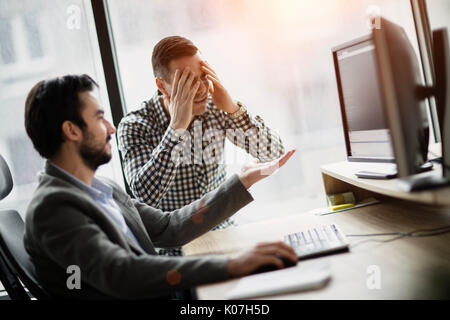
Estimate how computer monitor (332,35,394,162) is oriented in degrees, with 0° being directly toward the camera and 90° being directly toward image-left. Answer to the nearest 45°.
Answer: approximately 45°

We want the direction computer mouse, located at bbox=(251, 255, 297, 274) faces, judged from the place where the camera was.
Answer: facing to the right of the viewer

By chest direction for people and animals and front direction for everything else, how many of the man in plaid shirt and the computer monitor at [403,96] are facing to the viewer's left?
1

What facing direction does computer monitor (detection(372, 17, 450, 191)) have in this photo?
to the viewer's left

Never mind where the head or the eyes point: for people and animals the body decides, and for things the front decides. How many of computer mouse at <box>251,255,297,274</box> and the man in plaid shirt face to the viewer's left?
0

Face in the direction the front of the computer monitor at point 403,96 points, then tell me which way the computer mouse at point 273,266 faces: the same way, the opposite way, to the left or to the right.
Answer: the opposite way

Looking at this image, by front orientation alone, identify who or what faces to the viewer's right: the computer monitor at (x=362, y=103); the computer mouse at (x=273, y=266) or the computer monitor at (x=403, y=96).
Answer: the computer mouse
